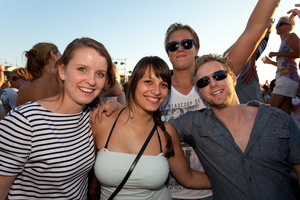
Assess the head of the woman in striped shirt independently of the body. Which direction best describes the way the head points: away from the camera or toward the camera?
toward the camera

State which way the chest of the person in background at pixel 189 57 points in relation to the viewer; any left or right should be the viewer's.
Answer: facing the viewer

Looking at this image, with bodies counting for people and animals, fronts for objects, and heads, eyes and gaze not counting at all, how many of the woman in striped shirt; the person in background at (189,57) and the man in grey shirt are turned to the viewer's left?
0

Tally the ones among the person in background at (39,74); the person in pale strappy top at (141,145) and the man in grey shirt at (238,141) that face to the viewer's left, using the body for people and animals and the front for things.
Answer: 0

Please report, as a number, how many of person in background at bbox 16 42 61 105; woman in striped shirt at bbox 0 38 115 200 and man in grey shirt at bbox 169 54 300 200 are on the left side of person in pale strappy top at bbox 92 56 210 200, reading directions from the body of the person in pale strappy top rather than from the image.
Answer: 1

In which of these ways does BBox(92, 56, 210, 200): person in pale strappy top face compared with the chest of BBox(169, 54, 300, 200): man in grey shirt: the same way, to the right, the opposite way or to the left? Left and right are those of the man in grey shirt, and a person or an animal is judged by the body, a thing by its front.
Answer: the same way

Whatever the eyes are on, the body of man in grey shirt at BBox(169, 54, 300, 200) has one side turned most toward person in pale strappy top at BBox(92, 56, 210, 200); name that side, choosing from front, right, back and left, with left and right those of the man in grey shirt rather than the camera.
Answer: right

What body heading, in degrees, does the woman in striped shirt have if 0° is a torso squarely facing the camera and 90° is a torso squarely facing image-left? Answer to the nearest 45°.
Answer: approximately 315°

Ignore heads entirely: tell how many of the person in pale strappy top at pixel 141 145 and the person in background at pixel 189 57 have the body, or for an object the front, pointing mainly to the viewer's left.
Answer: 0

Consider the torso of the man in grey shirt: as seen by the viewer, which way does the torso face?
toward the camera

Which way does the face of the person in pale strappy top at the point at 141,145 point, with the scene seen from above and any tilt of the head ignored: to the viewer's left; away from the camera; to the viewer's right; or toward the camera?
toward the camera

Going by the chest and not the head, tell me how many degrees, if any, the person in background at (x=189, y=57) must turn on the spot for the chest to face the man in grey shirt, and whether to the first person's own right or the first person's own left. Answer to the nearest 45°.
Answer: approximately 45° to the first person's own left
